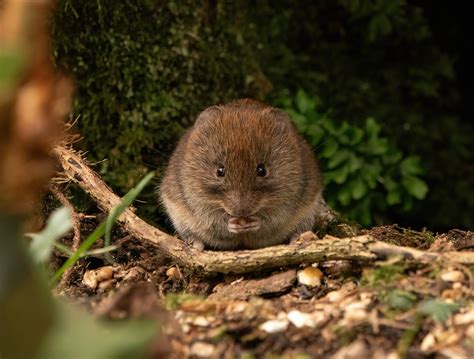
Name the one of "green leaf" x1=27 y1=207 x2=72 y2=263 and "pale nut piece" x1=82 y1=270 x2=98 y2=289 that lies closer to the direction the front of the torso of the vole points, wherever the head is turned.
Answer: the green leaf

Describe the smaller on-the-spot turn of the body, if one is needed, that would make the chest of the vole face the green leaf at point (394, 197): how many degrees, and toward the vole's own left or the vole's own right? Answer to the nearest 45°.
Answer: approximately 135° to the vole's own left

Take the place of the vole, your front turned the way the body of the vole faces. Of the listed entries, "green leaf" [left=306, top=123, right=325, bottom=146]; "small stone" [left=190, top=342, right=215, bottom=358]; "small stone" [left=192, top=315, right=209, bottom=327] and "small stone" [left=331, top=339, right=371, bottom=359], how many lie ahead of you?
3

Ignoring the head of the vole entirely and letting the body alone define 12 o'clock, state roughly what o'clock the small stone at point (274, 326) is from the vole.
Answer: The small stone is roughly at 12 o'clock from the vole.

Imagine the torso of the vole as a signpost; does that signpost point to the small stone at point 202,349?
yes

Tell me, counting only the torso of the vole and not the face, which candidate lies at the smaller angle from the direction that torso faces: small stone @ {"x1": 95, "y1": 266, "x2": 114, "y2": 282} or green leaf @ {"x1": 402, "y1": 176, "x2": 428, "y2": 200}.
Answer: the small stone

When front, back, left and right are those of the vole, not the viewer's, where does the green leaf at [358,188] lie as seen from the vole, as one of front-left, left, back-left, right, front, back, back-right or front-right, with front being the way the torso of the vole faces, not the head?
back-left

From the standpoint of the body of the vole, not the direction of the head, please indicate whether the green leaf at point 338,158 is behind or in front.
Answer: behind

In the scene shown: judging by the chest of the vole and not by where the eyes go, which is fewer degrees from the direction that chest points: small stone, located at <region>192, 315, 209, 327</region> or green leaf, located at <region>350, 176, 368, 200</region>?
the small stone

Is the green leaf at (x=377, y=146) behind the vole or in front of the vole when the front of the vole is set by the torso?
behind

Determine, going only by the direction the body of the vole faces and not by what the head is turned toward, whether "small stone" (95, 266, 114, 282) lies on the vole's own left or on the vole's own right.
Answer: on the vole's own right

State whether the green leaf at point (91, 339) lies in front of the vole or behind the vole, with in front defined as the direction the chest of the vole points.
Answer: in front

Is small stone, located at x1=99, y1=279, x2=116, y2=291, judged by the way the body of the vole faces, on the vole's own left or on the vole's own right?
on the vole's own right

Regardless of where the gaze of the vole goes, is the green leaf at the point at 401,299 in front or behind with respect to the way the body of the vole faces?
in front

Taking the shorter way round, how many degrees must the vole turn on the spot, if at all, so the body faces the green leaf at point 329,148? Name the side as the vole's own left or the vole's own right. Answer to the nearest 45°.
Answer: approximately 135° to the vole's own left

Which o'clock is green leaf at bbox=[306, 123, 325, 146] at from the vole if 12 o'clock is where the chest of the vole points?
The green leaf is roughly at 7 o'clock from the vole.
